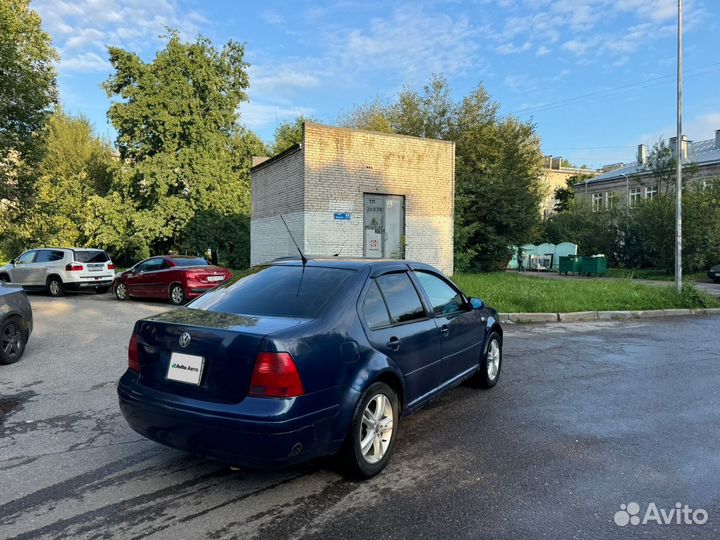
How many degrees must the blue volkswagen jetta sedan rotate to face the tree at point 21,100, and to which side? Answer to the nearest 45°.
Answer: approximately 90° to its left

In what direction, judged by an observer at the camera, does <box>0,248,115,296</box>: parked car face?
facing away from the viewer and to the left of the viewer

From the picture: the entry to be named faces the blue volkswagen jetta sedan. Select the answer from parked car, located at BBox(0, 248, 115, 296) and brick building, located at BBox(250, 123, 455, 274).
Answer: the brick building

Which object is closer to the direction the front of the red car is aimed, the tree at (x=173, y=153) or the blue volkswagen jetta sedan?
the tree

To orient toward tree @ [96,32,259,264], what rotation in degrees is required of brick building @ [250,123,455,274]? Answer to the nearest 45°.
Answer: approximately 135° to its right

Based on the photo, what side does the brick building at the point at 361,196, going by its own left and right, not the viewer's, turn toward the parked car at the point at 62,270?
right

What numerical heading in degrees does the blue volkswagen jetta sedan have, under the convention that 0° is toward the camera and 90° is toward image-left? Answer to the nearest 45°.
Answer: approximately 225°

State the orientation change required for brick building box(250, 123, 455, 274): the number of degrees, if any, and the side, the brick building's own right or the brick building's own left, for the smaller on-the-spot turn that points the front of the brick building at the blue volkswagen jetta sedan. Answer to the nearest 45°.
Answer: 0° — it already faces it

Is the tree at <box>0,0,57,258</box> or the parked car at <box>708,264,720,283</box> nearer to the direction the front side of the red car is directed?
the tree

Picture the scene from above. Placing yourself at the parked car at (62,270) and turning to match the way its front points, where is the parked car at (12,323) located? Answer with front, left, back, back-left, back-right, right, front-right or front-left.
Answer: back-left

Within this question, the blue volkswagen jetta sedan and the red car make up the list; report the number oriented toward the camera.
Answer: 0

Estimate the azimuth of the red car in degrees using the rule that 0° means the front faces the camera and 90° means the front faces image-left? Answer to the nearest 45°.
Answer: approximately 135°
